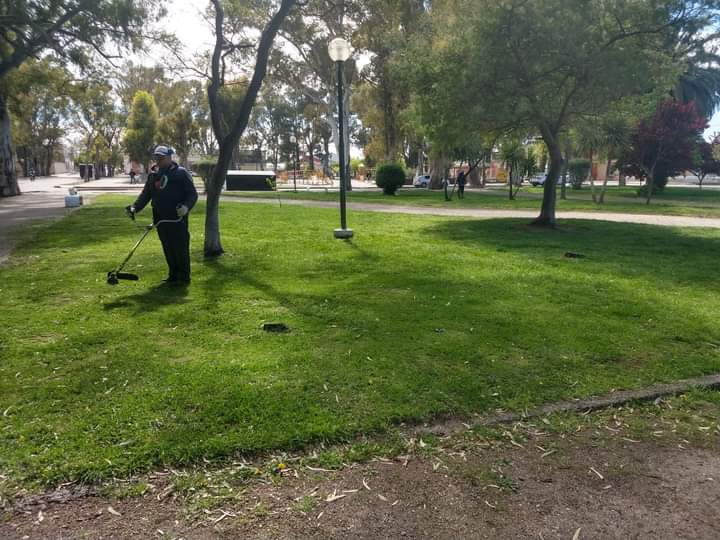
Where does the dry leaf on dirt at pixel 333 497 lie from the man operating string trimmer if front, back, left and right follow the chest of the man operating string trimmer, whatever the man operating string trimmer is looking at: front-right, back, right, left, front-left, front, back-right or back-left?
front-left

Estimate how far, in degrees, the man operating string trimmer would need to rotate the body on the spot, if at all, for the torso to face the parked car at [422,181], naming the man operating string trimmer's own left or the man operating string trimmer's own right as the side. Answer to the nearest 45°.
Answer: approximately 180°

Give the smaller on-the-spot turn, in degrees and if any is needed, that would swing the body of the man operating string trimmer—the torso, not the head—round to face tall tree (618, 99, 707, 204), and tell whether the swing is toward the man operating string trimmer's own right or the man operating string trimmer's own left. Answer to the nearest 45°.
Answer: approximately 180°

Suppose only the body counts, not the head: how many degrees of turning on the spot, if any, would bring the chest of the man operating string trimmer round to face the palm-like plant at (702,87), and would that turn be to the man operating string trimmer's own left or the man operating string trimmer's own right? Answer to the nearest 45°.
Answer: approximately 180°

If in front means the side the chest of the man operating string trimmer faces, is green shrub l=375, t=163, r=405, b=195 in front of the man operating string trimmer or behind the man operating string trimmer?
behind

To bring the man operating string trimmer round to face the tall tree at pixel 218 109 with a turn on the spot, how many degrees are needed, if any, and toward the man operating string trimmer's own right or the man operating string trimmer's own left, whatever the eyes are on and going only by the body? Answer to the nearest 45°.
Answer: approximately 135° to the man operating string trimmer's own right

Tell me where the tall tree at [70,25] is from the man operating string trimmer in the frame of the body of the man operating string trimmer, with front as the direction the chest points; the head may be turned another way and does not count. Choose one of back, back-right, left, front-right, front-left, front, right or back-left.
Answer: back-right

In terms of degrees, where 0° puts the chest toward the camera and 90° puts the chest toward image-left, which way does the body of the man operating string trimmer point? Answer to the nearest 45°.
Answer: approximately 45°

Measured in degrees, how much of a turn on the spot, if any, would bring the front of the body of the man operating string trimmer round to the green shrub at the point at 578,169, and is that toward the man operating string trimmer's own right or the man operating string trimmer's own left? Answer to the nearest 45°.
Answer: approximately 180°
